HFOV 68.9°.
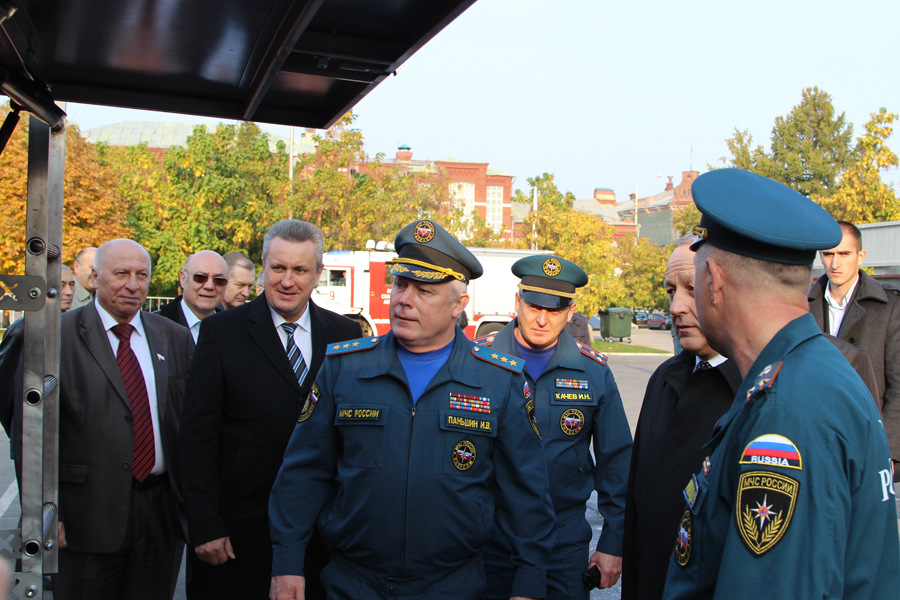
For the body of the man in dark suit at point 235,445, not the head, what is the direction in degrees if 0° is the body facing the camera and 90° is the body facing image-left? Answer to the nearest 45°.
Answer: approximately 315°

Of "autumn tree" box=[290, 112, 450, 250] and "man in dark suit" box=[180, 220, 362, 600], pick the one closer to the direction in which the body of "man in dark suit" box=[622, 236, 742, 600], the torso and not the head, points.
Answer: the man in dark suit

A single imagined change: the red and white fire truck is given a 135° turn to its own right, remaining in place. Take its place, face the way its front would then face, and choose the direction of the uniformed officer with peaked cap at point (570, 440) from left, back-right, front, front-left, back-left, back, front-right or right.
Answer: back-right

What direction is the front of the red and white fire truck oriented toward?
to the viewer's left

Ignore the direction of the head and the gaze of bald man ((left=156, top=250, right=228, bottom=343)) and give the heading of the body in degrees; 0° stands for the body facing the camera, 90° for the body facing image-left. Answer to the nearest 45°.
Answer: approximately 315°

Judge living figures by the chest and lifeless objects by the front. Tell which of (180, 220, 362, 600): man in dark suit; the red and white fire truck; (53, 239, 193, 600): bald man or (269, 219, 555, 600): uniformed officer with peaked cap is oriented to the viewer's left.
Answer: the red and white fire truck
